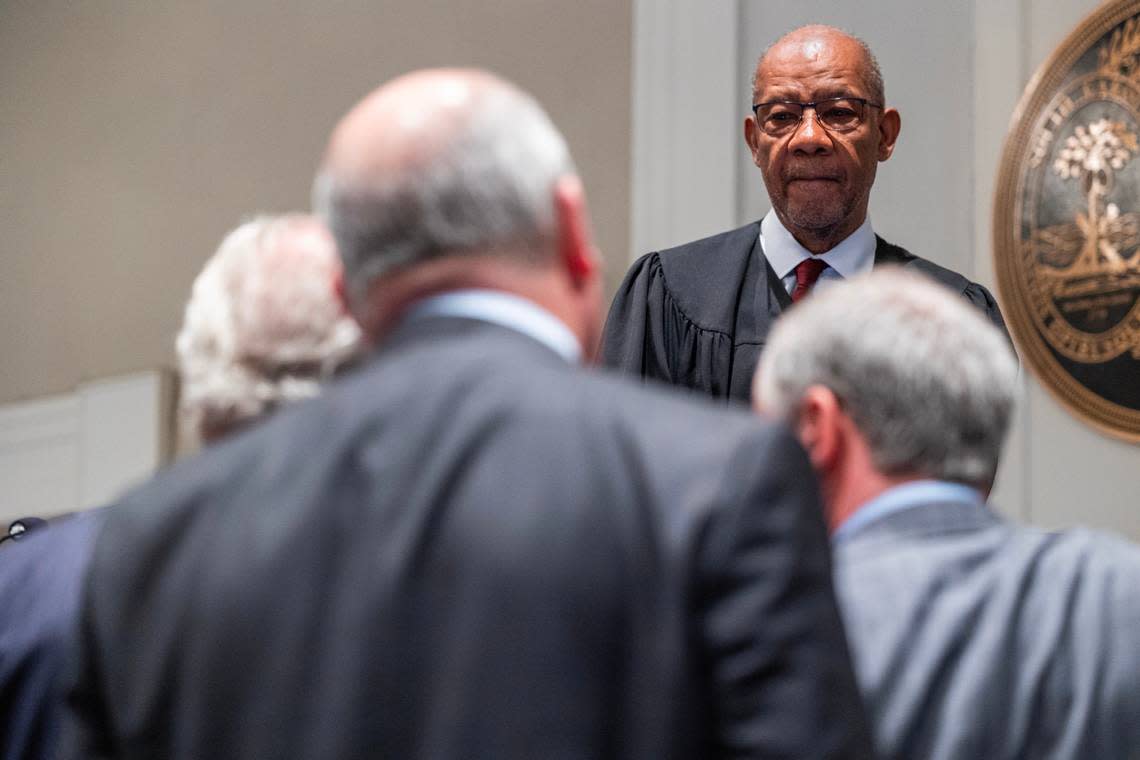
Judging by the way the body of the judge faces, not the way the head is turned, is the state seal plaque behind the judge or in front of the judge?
behind

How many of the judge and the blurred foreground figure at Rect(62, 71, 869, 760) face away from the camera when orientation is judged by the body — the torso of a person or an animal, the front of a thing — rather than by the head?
1

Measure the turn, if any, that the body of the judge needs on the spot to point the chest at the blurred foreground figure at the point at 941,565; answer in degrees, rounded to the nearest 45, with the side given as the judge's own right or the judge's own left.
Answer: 0° — they already face them

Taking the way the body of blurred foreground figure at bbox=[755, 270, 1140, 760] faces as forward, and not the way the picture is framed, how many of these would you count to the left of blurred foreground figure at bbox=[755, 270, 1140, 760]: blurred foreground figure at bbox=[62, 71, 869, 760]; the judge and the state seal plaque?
1

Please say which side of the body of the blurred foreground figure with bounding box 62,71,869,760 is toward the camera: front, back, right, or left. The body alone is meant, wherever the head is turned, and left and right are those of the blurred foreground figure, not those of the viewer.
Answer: back

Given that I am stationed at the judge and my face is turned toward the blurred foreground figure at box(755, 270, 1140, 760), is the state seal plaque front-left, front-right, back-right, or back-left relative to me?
back-left

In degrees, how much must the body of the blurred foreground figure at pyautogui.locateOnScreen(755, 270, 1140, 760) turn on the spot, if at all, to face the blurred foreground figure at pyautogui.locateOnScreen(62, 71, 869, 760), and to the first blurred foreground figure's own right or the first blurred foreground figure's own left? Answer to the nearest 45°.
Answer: approximately 90° to the first blurred foreground figure's own left

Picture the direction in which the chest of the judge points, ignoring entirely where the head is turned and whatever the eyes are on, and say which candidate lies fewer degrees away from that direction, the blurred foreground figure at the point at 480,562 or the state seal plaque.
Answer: the blurred foreground figure

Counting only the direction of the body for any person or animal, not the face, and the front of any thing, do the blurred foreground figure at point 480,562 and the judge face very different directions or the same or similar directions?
very different directions

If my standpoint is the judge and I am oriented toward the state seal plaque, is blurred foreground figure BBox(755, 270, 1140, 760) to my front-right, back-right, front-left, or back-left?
back-right

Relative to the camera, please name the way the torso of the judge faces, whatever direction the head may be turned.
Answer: toward the camera

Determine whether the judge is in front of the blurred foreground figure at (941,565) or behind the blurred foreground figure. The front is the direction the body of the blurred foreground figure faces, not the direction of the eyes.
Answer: in front

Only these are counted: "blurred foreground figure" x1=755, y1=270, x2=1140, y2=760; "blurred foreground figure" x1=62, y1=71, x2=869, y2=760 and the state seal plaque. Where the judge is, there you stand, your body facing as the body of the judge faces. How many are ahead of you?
2

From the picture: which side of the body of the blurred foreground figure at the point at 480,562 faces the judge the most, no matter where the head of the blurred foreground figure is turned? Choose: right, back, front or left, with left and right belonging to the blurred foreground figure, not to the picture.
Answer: front

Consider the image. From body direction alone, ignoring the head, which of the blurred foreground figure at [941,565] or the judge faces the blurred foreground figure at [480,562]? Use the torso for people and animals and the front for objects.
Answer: the judge
